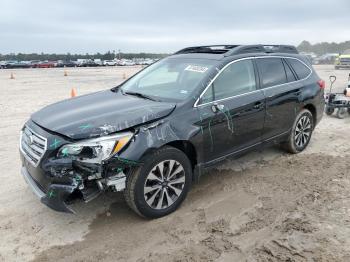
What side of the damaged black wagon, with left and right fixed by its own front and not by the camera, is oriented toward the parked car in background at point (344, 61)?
back
